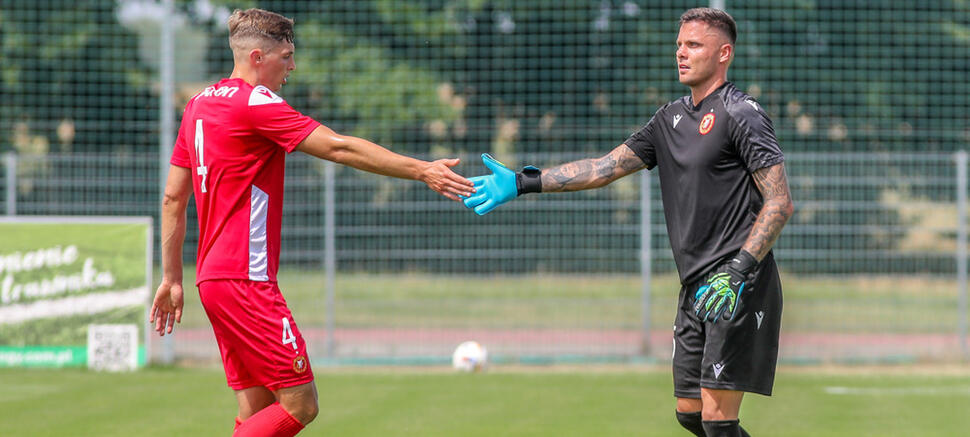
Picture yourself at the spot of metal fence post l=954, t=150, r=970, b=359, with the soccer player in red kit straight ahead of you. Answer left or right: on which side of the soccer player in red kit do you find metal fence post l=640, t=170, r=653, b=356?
right

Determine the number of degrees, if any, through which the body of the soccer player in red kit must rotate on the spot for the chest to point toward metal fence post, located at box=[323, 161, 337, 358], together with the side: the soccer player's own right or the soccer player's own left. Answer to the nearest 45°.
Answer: approximately 45° to the soccer player's own left

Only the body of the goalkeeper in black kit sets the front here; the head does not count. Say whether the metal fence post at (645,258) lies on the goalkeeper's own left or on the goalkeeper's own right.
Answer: on the goalkeeper's own right

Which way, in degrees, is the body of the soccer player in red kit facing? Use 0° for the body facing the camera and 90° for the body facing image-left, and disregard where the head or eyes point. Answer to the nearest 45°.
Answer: approximately 225°

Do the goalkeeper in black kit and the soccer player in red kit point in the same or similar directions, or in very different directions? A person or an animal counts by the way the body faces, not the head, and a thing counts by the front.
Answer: very different directions

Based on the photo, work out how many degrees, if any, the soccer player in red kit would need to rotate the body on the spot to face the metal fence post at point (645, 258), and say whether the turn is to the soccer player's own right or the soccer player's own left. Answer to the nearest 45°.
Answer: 0° — they already face it

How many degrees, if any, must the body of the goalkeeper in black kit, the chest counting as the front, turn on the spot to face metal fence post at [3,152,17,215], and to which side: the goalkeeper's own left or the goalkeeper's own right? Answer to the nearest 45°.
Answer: approximately 90° to the goalkeeper's own right

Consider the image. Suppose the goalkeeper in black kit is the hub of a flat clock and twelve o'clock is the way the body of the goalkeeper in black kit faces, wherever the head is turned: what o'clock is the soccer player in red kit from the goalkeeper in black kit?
The soccer player in red kit is roughly at 1 o'clock from the goalkeeper in black kit.
